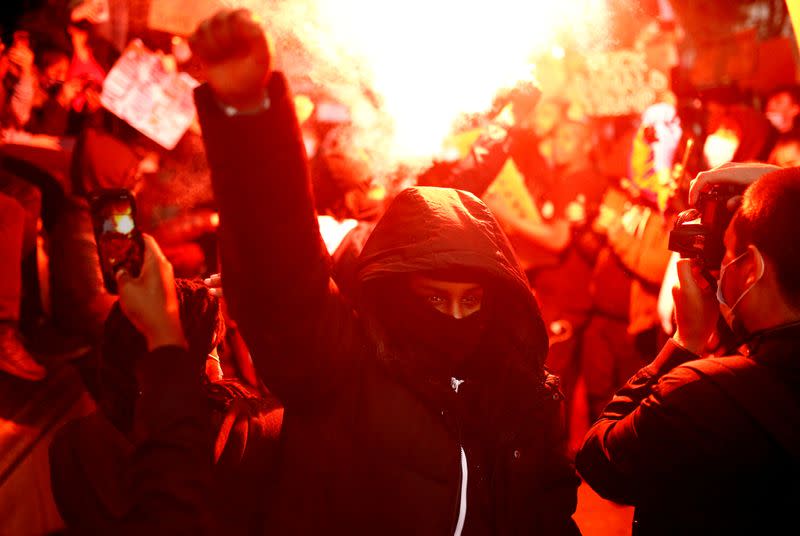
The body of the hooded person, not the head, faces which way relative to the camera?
toward the camera

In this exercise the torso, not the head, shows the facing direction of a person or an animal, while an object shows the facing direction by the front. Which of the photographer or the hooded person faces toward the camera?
the hooded person

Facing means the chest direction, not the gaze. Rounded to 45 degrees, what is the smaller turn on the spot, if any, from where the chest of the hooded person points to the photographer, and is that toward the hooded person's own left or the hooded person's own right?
approximately 90° to the hooded person's own left

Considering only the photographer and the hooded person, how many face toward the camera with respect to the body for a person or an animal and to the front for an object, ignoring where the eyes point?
1

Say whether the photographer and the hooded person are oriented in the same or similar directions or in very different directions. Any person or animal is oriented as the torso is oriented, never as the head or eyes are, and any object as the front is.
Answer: very different directions

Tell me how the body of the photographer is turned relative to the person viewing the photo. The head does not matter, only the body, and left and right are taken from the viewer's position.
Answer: facing away from the viewer and to the left of the viewer
